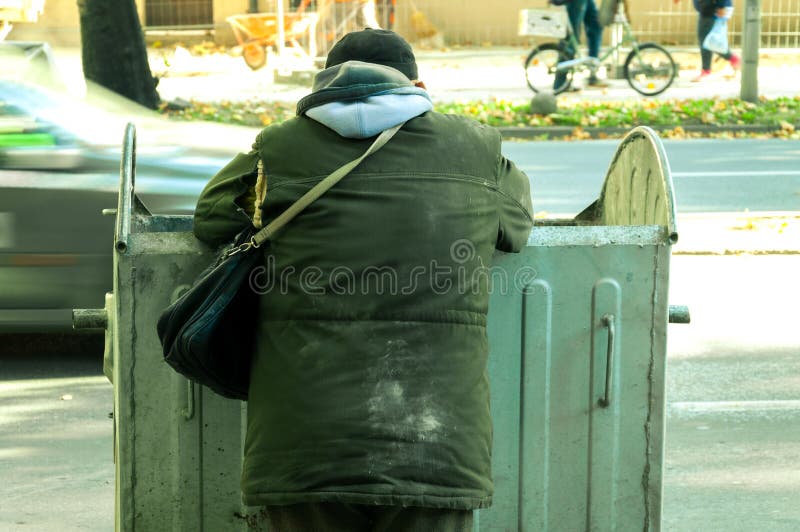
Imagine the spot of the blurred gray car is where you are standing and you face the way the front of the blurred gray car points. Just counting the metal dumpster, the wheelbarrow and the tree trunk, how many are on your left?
2

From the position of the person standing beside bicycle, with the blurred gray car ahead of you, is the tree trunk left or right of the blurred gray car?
right

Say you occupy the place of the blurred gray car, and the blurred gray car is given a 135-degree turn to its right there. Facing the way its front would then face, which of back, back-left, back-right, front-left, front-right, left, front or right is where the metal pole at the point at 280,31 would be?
back-right

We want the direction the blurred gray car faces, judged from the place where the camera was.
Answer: facing to the right of the viewer

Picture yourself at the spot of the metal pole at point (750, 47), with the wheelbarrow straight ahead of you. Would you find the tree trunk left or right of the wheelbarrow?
left
